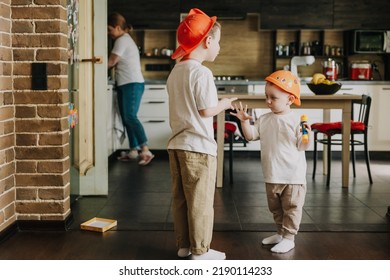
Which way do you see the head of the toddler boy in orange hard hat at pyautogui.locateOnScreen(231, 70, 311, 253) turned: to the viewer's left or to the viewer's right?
to the viewer's left

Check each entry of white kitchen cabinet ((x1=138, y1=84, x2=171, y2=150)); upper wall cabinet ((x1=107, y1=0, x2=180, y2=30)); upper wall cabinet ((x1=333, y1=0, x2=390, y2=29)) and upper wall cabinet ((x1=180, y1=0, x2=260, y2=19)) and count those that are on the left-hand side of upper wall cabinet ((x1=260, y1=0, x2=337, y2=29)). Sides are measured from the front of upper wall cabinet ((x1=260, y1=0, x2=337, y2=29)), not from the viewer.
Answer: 1

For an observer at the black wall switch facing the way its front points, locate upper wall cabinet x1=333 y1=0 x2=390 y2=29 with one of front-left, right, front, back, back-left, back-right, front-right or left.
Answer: back-left

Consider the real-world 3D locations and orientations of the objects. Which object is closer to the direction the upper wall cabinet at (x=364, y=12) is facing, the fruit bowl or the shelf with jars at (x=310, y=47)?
the fruit bowl

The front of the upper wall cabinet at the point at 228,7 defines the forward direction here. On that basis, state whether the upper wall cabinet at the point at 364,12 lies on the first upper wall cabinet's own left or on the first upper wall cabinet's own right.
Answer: on the first upper wall cabinet's own left

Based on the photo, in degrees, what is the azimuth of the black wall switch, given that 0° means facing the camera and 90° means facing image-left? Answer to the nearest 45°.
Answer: approximately 0°

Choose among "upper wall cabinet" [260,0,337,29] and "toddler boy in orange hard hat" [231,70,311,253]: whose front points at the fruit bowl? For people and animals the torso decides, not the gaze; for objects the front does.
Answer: the upper wall cabinet

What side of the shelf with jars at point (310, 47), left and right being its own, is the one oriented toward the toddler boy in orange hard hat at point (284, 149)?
front
